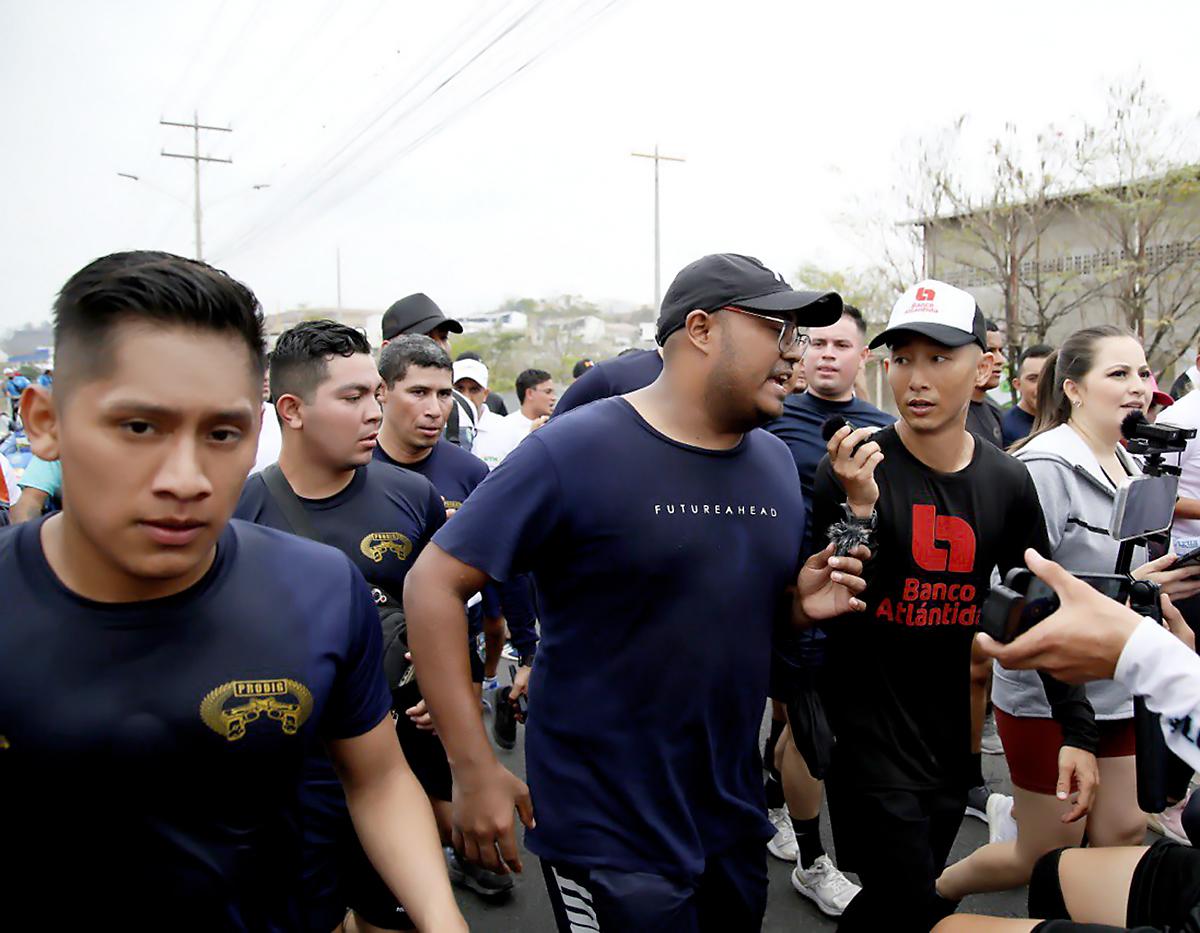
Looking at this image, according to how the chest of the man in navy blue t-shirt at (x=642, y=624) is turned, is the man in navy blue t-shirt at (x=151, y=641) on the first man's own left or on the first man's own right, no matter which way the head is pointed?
on the first man's own right

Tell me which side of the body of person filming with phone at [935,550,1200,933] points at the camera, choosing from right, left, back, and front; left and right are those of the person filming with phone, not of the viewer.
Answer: left

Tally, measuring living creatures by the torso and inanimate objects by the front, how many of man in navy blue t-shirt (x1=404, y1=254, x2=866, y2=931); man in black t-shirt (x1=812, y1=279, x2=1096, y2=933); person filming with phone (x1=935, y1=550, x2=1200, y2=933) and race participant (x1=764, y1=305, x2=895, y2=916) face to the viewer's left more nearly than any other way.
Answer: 1

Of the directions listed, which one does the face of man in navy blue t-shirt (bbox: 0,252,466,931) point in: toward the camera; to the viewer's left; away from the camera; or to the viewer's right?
toward the camera

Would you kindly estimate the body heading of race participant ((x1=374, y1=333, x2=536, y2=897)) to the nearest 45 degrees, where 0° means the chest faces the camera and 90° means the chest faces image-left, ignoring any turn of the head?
approximately 315°

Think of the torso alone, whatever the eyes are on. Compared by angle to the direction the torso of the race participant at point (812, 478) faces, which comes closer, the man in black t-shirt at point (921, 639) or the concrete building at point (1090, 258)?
the man in black t-shirt

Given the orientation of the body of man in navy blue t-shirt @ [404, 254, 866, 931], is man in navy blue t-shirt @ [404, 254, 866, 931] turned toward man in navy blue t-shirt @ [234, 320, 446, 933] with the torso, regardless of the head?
no

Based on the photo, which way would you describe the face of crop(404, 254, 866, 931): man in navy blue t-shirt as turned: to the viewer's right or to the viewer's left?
to the viewer's right

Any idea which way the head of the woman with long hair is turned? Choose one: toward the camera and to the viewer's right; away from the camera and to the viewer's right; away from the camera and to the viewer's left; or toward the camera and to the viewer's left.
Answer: toward the camera and to the viewer's right

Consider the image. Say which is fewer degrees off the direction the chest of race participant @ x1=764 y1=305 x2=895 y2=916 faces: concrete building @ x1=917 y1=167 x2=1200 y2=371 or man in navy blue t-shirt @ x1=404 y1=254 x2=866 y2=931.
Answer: the man in navy blue t-shirt

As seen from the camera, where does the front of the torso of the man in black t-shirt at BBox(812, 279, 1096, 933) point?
toward the camera

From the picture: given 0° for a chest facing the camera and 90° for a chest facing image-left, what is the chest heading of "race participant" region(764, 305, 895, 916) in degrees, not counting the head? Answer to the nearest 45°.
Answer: approximately 0°

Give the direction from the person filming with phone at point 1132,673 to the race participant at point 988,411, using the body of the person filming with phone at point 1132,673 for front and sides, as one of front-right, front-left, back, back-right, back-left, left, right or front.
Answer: right

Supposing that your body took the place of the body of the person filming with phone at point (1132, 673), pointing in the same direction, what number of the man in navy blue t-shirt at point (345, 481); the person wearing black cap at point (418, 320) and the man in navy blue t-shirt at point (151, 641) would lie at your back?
0

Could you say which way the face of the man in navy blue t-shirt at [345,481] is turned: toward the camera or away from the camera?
toward the camera

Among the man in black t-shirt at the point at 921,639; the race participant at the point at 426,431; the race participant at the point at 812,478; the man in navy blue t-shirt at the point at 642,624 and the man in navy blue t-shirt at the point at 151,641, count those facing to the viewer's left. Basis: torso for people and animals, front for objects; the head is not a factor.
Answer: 0
